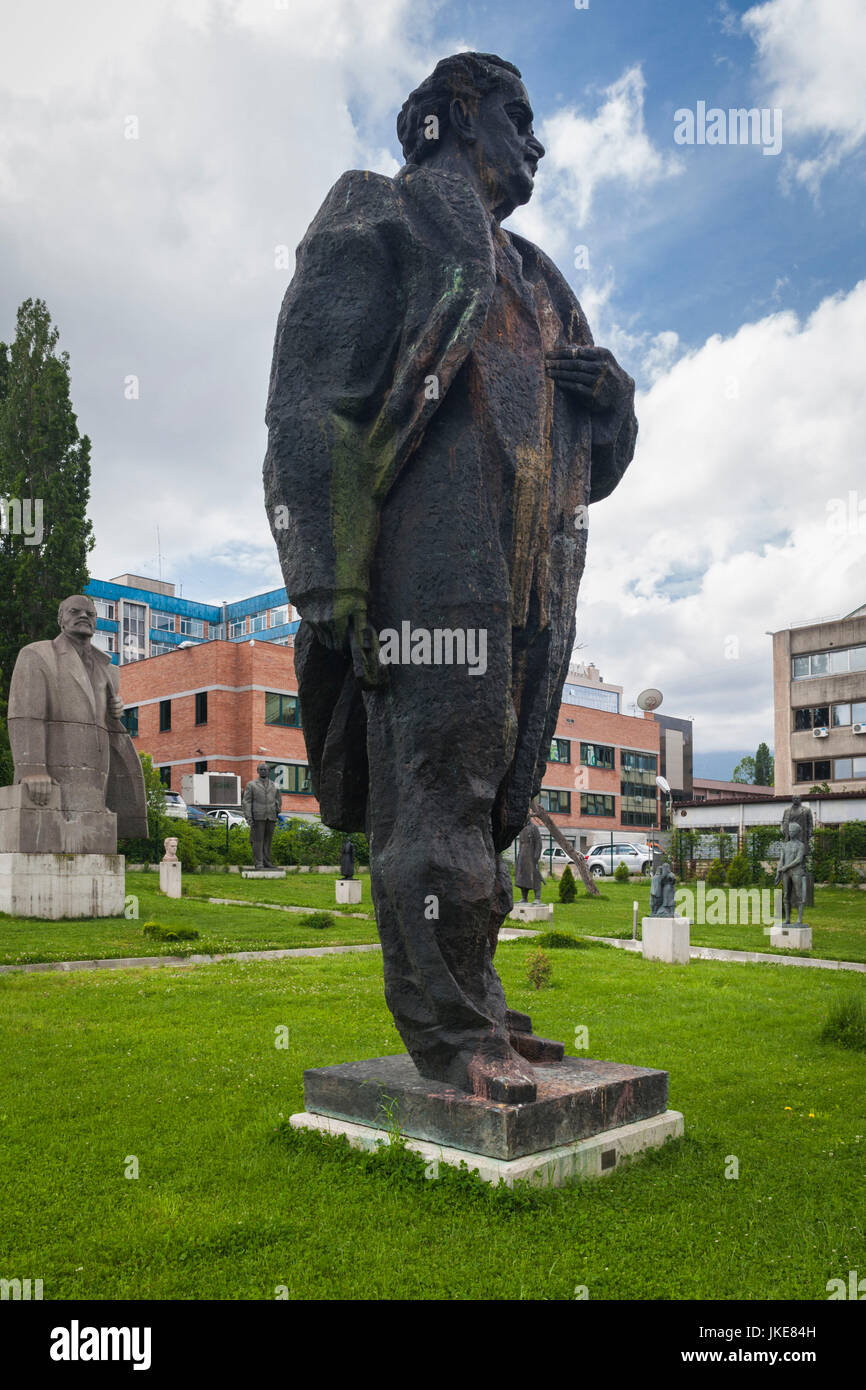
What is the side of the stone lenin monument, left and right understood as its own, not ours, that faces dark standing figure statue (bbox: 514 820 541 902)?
left

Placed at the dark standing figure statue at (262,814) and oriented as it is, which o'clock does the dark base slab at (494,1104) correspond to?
The dark base slab is roughly at 12 o'clock from the dark standing figure statue.

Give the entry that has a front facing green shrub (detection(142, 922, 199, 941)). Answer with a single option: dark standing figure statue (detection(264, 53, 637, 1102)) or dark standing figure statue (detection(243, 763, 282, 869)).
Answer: dark standing figure statue (detection(243, 763, 282, 869))

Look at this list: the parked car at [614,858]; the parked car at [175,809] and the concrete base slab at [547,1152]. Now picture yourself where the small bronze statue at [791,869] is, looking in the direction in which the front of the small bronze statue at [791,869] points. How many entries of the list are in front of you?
1

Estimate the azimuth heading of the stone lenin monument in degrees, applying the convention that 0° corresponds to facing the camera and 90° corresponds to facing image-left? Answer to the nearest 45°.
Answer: approximately 315°

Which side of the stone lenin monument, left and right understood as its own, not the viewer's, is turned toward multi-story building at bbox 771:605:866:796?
left

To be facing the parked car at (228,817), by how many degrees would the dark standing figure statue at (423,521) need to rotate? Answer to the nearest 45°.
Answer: approximately 135° to its left

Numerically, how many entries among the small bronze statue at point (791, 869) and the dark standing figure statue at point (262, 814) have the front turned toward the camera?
2
